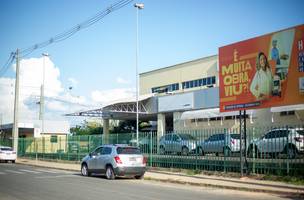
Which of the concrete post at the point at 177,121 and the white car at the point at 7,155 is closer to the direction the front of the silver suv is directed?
the white car

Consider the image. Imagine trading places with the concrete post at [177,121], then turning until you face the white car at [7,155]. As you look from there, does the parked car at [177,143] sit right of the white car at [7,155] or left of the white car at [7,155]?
left

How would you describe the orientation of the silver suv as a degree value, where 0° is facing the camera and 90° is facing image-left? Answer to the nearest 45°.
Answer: approximately 135°

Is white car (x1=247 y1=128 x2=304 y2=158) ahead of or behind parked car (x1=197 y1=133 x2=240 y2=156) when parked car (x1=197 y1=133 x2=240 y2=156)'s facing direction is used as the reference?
behind

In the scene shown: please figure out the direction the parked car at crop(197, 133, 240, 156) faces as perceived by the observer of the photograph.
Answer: facing away from the viewer and to the left of the viewer

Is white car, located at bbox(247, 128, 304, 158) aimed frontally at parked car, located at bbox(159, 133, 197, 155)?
yes

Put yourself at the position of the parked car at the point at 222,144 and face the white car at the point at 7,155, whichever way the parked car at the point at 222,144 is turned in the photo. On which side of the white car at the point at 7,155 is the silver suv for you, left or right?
left

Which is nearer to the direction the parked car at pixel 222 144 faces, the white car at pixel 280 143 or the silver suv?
the silver suv

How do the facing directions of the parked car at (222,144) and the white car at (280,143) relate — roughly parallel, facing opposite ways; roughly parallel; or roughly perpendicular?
roughly parallel
